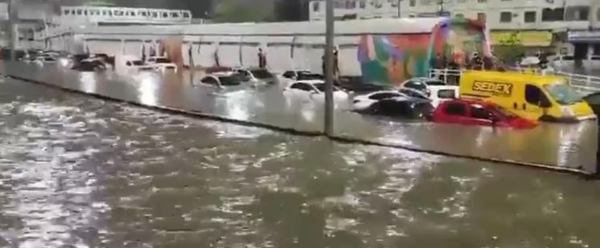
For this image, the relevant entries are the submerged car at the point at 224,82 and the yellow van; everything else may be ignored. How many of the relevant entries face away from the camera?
0

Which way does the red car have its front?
to the viewer's right

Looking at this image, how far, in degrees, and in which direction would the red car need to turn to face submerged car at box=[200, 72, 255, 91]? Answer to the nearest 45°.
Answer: approximately 135° to its left

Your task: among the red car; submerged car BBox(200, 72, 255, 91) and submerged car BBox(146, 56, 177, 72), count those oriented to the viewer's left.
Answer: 0

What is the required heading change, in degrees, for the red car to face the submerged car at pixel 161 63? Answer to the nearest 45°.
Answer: approximately 135° to its left

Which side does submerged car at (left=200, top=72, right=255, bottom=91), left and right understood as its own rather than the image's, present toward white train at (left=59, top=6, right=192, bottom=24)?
back

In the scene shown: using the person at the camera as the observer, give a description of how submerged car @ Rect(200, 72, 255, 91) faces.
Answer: facing the viewer and to the right of the viewer
